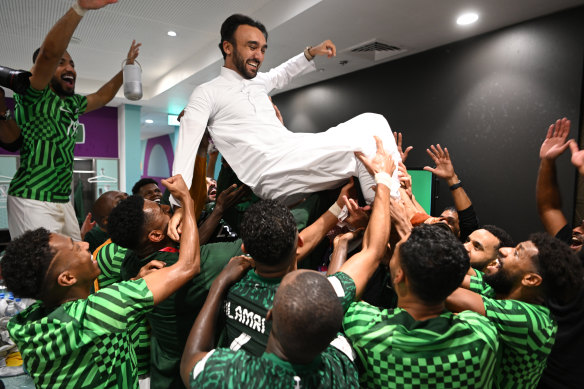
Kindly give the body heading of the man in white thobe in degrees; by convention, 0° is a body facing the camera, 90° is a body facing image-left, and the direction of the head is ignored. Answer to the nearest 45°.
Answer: approximately 315°
